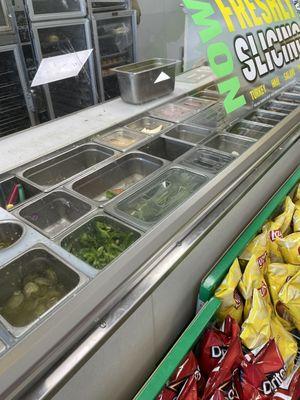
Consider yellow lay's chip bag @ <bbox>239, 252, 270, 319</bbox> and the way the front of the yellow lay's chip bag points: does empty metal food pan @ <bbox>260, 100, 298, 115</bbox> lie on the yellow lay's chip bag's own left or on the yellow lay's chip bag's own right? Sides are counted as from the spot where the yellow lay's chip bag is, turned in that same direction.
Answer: on the yellow lay's chip bag's own left

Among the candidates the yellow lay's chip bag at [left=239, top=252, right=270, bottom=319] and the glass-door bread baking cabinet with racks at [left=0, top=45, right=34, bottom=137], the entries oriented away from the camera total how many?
0

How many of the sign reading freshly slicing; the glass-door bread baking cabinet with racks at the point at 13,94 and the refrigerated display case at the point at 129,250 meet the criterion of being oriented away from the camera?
0

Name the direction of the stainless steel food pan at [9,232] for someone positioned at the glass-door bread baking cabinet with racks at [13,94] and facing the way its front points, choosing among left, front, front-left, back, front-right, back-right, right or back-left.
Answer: front-right

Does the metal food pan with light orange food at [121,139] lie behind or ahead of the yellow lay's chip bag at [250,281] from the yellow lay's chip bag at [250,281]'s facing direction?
behind

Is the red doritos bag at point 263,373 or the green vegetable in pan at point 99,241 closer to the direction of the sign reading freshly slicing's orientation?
the red doritos bag

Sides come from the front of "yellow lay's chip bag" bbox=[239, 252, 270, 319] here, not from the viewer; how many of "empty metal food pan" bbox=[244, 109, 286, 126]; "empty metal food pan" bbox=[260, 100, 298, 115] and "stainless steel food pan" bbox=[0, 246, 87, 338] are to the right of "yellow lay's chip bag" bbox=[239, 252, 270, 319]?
1

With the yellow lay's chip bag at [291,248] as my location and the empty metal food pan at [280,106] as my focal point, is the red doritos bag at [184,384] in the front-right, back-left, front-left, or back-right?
back-left

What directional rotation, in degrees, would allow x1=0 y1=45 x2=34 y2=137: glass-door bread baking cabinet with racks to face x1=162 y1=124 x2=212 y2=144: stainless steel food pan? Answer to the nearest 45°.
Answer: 0° — it already faces it
